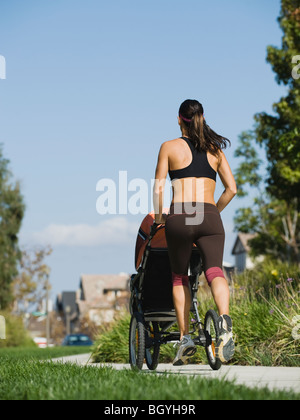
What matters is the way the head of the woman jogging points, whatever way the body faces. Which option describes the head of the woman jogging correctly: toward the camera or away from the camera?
away from the camera

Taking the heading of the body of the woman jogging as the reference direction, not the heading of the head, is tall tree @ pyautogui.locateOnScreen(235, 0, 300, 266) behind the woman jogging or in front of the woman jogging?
in front

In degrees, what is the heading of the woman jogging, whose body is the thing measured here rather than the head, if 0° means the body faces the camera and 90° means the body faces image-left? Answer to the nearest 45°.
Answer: approximately 180°
